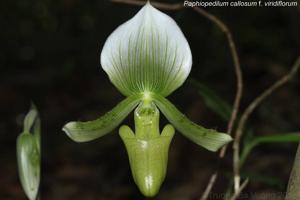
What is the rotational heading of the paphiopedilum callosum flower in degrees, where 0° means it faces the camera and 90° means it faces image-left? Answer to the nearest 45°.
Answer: approximately 0°
